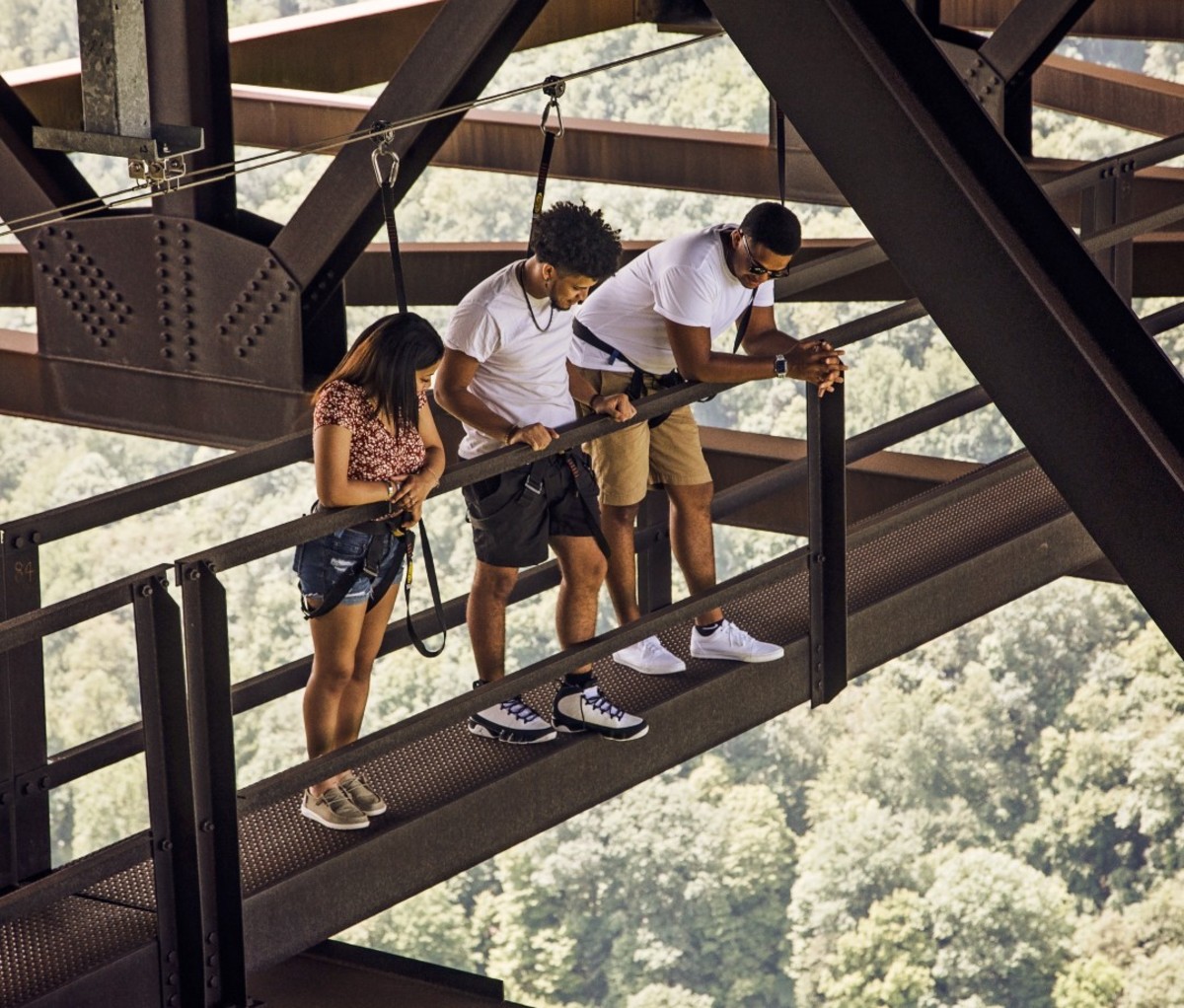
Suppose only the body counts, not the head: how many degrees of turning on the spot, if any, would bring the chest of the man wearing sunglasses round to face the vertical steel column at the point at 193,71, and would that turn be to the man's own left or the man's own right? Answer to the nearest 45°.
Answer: approximately 135° to the man's own right

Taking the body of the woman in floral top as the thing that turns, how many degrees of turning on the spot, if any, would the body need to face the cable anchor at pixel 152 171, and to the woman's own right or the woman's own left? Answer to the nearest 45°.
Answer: approximately 180°

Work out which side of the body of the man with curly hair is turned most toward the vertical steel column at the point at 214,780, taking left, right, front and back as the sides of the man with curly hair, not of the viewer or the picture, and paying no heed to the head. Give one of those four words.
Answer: right

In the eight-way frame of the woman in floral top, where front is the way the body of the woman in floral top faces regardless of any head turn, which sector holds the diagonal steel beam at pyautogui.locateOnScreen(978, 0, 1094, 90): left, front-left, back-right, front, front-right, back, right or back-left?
left

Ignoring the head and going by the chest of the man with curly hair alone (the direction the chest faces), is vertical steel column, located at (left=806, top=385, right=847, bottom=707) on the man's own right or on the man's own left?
on the man's own left

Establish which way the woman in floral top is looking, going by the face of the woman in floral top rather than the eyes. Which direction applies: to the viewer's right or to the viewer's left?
to the viewer's right

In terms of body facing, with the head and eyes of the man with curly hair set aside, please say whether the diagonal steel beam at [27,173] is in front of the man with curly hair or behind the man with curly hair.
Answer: behind

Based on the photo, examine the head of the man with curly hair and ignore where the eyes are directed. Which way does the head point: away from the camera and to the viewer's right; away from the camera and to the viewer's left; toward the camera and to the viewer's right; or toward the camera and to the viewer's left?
toward the camera and to the viewer's right

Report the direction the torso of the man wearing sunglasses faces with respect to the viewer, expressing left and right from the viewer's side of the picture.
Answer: facing the viewer and to the right of the viewer

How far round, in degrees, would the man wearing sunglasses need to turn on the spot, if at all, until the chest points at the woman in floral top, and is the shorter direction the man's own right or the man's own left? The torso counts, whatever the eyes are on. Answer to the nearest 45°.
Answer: approximately 90° to the man's own right

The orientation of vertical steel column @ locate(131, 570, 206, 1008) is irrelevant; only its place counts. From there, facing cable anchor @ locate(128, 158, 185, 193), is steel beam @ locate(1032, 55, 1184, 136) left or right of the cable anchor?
right

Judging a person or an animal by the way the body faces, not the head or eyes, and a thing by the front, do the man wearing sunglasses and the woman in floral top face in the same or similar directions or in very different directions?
same or similar directions

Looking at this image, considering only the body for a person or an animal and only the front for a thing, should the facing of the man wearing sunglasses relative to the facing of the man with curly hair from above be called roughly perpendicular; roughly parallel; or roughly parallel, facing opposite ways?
roughly parallel

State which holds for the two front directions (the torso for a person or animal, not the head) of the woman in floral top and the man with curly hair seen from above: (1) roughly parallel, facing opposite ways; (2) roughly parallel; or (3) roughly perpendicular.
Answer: roughly parallel

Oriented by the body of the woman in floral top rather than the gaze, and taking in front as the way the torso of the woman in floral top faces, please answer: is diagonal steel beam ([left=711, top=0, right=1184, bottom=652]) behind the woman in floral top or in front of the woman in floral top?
in front
